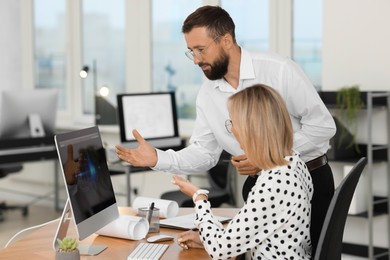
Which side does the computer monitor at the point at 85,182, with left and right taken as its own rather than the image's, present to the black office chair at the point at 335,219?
front

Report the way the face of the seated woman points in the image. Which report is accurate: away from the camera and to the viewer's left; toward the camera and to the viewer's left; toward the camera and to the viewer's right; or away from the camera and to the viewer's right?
away from the camera and to the viewer's left

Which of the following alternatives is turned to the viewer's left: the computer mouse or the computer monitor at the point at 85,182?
the computer mouse

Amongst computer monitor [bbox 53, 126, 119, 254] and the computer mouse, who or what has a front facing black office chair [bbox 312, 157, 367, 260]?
the computer monitor

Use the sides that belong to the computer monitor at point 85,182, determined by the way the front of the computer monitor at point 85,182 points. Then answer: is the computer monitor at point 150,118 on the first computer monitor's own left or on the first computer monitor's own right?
on the first computer monitor's own left

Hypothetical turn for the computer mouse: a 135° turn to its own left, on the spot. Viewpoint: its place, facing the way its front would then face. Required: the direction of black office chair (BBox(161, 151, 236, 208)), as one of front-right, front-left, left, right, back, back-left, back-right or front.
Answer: back-left

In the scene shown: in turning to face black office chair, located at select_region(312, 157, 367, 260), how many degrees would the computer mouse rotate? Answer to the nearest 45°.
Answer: approximately 135° to its left

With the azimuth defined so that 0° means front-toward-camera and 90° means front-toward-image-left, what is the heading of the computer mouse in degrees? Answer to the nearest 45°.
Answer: approximately 90°

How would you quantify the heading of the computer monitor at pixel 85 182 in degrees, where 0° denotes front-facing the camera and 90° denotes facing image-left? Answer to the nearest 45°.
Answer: approximately 315°

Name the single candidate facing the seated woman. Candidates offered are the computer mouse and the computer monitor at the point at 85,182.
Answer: the computer monitor

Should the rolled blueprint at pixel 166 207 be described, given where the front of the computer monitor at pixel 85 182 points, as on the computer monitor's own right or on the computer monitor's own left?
on the computer monitor's own left

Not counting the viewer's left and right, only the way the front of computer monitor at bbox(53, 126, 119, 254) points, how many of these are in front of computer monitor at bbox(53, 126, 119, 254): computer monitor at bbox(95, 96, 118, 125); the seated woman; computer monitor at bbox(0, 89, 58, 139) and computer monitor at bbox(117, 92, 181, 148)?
1

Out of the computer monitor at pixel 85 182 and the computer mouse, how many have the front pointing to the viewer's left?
1

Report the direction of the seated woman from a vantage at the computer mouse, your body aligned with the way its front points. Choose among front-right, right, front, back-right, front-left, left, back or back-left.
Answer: back-left
